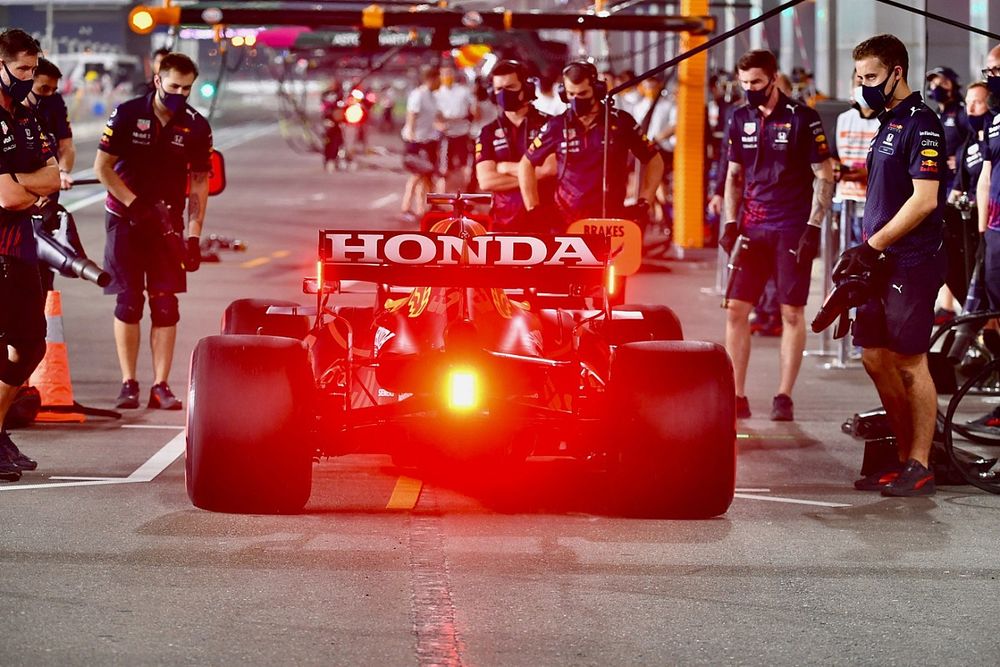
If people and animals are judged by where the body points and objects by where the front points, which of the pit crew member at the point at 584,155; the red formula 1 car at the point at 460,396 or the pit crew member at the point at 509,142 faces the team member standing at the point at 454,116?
the red formula 1 car

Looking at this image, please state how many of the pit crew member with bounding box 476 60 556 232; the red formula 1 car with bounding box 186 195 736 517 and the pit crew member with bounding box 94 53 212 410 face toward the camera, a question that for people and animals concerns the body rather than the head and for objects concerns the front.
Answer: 2

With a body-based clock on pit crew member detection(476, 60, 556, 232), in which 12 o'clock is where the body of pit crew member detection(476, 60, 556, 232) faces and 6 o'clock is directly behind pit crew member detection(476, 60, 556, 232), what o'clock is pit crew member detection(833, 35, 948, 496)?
pit crew member detection(833, 35, 948, 496) is roughly at 11 o'clock from pit crew member detection(476, 60, 556, 232).

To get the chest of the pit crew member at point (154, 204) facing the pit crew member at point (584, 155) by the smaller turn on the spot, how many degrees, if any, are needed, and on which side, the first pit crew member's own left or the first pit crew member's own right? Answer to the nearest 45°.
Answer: approximately 90° to the first pit crew member's own left

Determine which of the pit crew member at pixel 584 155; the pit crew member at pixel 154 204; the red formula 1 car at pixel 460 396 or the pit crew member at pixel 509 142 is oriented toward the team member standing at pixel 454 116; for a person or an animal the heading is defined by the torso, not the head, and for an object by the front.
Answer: the red formula 1 car

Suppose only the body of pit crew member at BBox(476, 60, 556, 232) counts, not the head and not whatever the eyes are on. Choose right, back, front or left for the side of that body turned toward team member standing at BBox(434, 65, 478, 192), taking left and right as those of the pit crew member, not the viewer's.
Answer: back

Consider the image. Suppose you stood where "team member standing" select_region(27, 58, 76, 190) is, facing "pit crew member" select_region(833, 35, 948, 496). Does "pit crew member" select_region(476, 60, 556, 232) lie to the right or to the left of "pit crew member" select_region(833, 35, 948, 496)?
left

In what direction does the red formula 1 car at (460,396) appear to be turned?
away from the camera

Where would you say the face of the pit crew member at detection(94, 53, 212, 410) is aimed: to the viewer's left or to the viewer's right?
to the viewer's right

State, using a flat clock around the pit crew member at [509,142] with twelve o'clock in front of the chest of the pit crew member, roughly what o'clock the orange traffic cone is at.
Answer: The orange traffic cone is roughly at 2 o'clock from the pit crew member.

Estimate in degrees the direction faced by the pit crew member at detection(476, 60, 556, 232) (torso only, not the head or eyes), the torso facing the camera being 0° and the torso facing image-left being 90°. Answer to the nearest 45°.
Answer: approximately 0°

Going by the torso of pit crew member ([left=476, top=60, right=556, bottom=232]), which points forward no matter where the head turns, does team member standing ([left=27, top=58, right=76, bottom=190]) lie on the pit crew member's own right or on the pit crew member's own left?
on the pit crew member's own right
